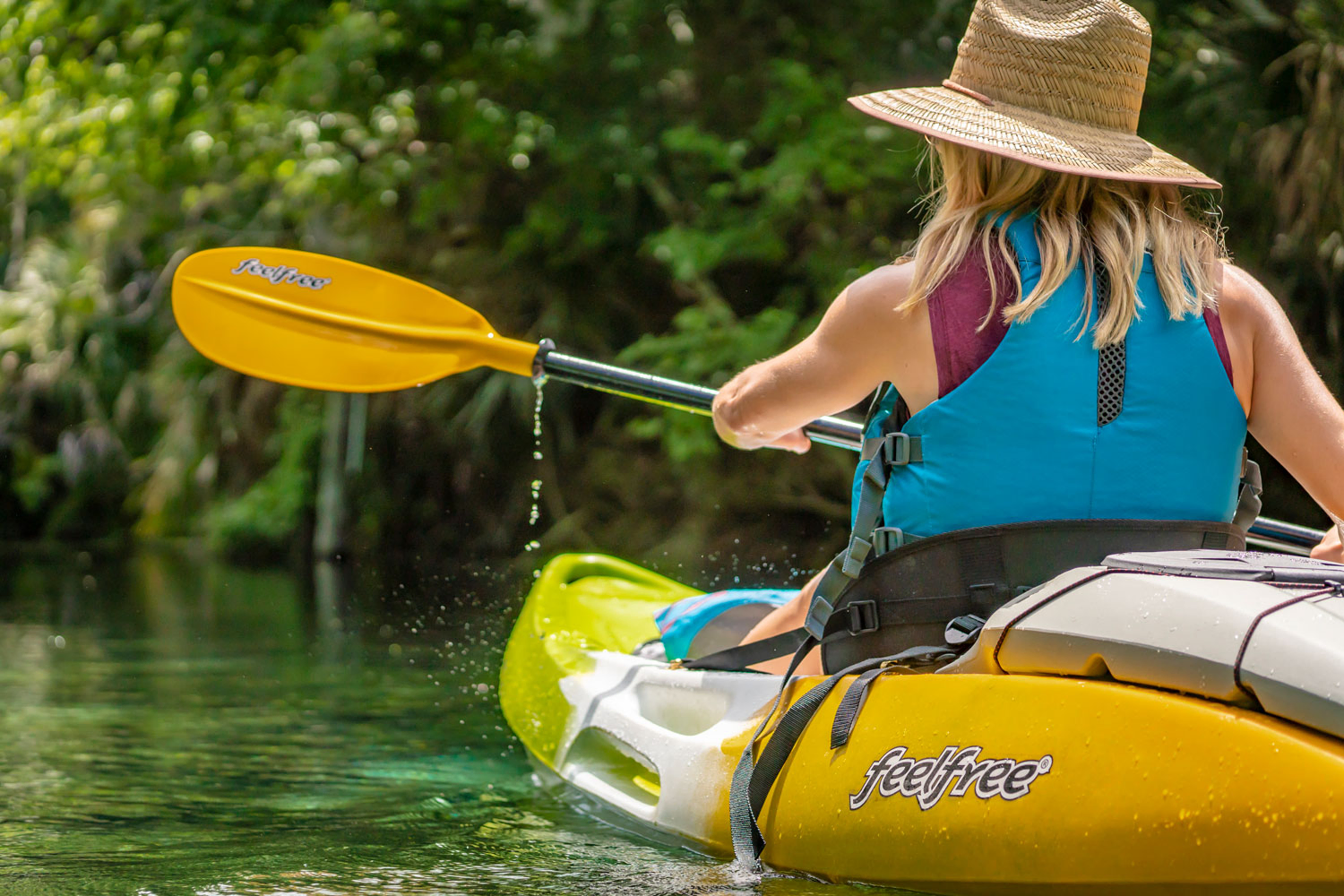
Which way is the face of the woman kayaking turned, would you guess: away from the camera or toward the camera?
away from the camera

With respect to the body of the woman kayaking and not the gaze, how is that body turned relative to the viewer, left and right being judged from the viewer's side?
facing away from the viewer and to the left of the viewer
